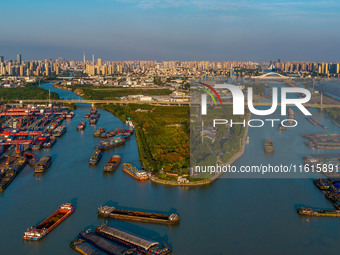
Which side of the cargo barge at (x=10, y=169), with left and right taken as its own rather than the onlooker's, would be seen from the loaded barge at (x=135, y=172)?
right

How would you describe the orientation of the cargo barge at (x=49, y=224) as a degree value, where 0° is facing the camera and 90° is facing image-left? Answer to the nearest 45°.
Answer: approximately 225°

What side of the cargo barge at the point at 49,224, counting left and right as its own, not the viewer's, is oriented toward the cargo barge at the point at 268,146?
front

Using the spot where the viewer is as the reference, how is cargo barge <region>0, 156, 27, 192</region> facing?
facing away from the viewer and to the right of the viewer
